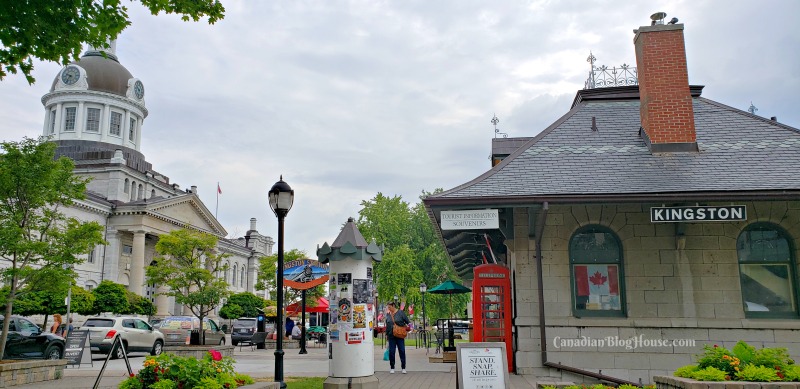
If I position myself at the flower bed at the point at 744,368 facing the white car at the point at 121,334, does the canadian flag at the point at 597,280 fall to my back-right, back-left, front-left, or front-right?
front-right

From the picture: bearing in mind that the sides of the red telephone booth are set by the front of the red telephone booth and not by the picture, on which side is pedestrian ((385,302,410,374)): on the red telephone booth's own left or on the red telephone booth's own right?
on the red telephone booth's own right

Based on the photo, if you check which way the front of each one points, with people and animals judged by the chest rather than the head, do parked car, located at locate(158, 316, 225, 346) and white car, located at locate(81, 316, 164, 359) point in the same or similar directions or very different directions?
same or similar directions

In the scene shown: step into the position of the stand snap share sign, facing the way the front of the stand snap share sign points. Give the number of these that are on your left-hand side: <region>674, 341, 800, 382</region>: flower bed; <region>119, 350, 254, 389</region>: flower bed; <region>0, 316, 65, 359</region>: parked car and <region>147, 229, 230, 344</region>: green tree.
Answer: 1

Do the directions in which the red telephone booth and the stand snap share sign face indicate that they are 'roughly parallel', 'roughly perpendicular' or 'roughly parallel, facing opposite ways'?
roughly parallel

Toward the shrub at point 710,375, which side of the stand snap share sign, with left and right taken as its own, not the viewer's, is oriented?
left

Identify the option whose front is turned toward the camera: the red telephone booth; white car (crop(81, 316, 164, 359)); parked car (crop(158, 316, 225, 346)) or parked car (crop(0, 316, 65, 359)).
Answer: the red telephone booth

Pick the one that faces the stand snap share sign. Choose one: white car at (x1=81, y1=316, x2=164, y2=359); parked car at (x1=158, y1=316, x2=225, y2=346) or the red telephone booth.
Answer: the red telephone booth

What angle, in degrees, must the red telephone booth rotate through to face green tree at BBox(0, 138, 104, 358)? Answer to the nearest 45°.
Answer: approximately 90° to its right

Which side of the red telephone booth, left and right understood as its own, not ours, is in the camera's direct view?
front

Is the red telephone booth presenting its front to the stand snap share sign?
yes

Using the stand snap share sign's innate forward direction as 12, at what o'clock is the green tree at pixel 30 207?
The green tree is roughly at 4 o'clock from the stand snap share sign.

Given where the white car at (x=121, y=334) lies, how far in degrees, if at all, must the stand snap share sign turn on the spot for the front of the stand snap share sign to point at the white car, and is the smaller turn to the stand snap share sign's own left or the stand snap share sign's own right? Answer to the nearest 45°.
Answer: approximately 135° to the stand snap share sign's own right
